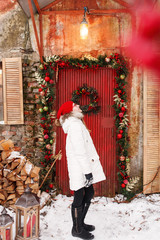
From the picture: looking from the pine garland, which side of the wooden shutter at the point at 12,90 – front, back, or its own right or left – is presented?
left

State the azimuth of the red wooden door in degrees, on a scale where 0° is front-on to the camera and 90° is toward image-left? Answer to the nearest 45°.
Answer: approximately 0°

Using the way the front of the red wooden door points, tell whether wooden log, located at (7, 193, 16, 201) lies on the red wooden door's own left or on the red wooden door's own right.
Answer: on the red wooden door's own right

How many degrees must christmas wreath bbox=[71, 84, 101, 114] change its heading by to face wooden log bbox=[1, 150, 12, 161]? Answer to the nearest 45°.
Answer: approximately 45° to its right

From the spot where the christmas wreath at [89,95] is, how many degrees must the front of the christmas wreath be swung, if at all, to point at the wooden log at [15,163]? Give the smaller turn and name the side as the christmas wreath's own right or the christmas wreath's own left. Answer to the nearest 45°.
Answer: approximately 45° to the christmas wreath's own right

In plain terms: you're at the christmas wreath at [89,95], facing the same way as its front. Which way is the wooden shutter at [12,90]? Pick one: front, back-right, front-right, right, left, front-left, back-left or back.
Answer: right

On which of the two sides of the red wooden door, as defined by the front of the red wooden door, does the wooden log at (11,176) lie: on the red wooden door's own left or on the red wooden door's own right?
on the red wooden door's own right

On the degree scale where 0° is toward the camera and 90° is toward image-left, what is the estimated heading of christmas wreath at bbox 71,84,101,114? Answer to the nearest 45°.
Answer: approximately 0°
